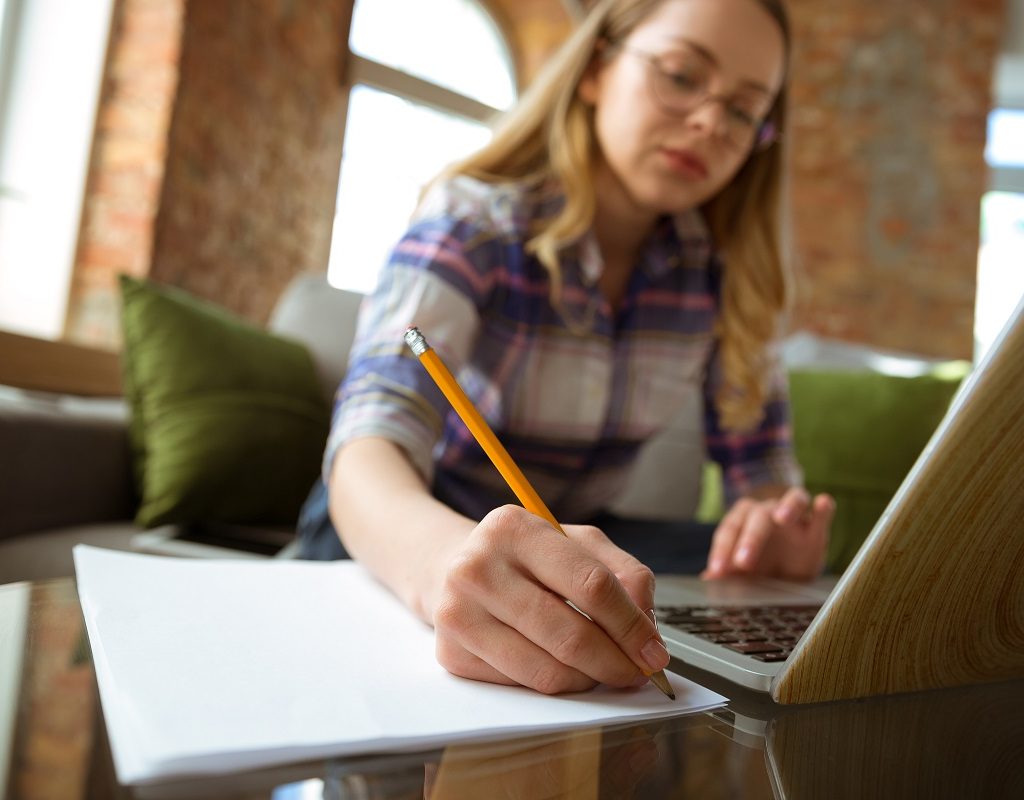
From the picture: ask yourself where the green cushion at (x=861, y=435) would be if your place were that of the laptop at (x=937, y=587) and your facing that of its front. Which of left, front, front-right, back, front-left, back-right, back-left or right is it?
front-right

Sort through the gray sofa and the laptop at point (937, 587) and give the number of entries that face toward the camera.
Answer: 1

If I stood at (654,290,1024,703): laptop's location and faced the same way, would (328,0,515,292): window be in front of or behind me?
in front

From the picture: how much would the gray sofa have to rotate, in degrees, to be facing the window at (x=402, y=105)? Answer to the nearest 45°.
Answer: approximately 180°

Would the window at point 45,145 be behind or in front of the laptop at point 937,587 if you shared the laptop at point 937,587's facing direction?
in front

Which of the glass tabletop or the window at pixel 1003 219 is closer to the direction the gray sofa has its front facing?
the glass tabletop

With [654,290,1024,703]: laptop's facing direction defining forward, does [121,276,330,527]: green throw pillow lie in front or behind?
in front

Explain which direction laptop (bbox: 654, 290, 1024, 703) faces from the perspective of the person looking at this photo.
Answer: facing away from the viewer and to the left of the viewer

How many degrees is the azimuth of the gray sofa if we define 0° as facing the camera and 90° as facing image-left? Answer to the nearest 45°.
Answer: approximately 0°
